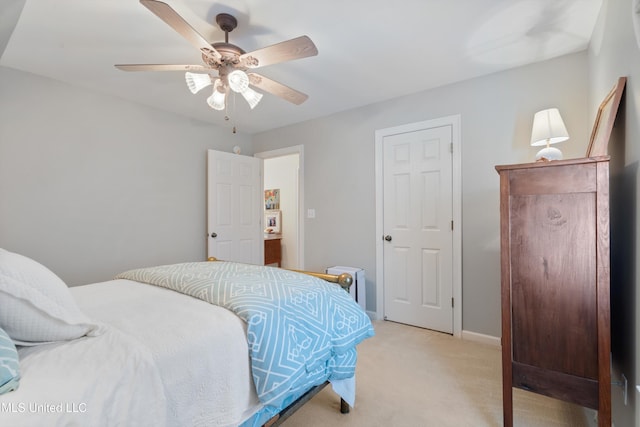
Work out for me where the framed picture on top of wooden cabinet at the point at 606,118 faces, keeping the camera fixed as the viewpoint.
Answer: facing to the left of the viewer

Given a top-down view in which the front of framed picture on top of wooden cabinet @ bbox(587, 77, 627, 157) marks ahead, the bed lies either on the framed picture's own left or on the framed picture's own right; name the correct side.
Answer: on the framed picture's own left

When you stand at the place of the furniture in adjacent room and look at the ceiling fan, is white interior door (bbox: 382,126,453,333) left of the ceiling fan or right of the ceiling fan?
left

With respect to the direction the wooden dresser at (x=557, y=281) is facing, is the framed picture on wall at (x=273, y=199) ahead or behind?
ahead

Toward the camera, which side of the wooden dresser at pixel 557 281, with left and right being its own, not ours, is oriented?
left

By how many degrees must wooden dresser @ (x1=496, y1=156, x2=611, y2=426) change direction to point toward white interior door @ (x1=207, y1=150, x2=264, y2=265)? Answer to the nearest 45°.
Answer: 0° — it already faces it

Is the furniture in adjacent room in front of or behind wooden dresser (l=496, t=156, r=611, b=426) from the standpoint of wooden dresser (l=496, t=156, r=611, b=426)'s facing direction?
in front

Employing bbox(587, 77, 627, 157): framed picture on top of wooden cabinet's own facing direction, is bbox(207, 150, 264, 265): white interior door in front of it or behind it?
in front
